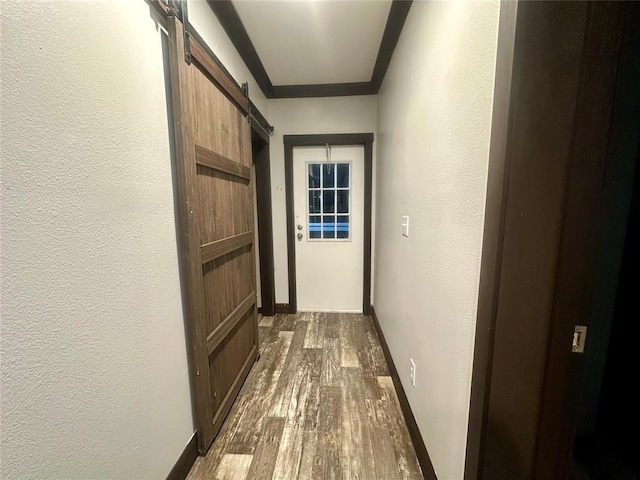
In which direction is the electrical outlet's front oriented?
to the viewer's left

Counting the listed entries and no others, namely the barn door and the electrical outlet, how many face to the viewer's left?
1

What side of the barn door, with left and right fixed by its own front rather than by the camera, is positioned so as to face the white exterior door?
left

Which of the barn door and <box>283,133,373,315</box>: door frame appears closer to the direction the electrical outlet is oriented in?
the barn door

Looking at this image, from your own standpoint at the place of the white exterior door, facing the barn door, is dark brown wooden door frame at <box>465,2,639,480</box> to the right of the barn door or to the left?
left

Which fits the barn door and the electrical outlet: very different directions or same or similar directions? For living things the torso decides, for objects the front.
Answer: very different directions

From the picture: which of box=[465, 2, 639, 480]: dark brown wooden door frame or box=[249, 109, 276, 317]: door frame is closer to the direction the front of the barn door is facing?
the dark brown wooden door frame
